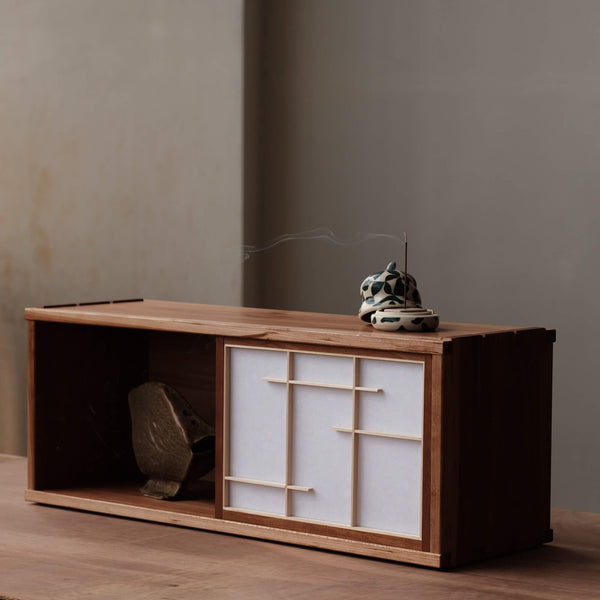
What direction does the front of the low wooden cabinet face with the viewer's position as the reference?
facing the viewer and to the left of the viewer
